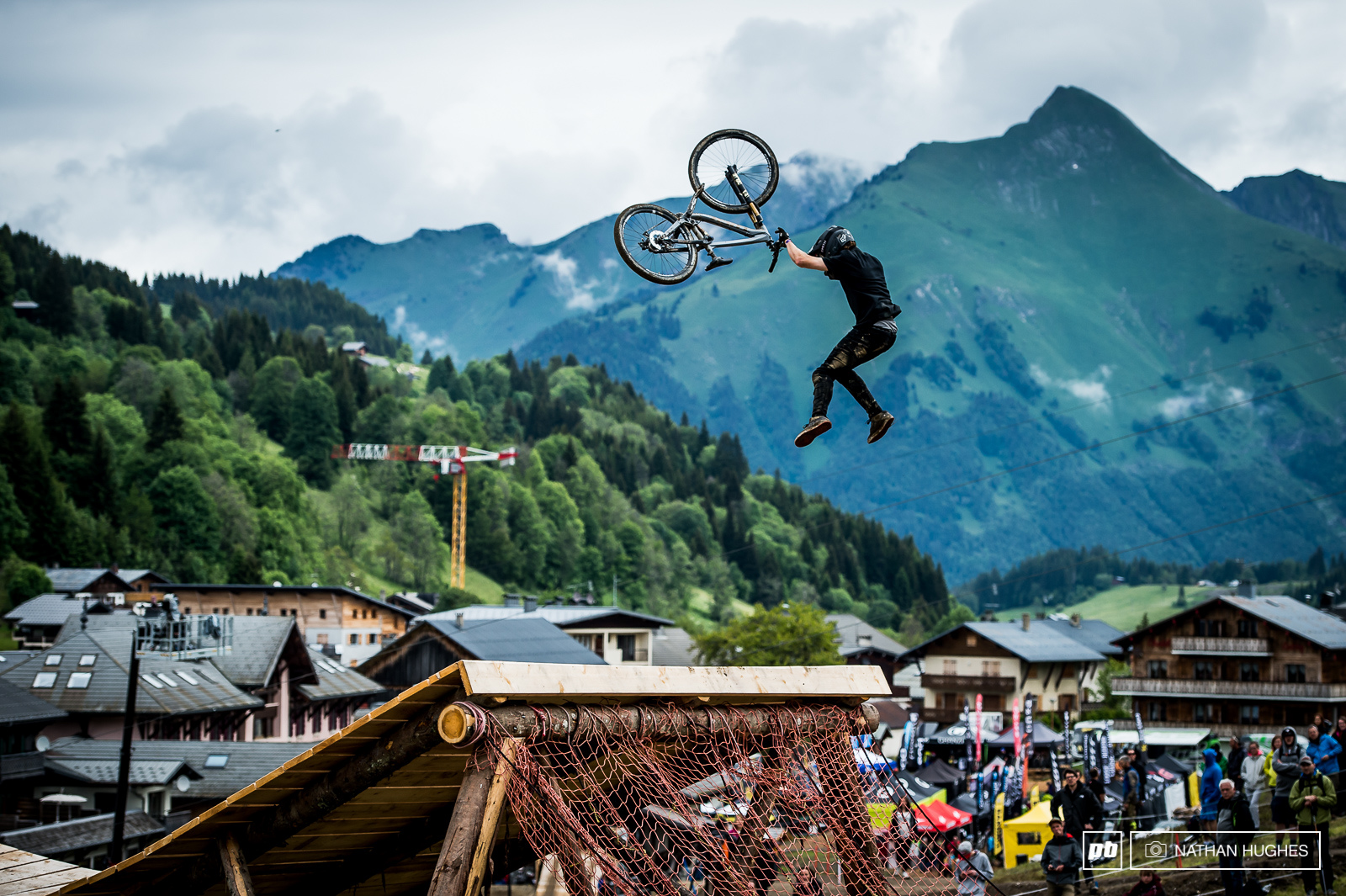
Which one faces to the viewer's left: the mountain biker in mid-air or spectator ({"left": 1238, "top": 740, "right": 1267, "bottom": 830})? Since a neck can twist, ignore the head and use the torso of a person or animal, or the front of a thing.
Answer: the mountain biker in mid-air

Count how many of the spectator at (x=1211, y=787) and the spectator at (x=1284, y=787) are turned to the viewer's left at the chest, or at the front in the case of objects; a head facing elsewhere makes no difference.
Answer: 1

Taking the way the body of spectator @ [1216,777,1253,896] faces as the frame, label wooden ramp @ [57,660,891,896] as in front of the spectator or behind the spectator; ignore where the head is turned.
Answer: in front

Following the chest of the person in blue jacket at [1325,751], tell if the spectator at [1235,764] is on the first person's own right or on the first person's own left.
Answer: on the first person's own right

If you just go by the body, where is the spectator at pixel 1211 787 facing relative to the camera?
to the viewer's left
